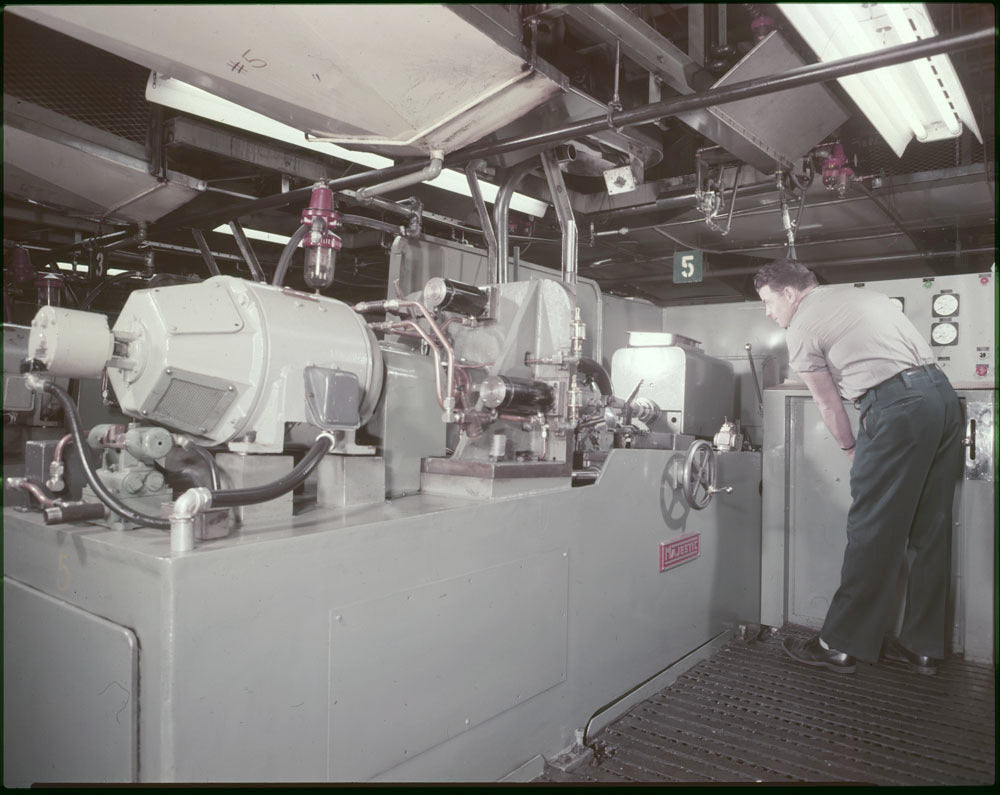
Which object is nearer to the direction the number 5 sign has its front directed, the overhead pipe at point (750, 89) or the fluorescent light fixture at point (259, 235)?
the overhead pipe

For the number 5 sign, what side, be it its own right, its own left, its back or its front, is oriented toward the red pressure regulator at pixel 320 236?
front

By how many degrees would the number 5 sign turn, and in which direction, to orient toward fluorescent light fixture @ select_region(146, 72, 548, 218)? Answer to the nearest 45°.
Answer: approximately 45° to its right

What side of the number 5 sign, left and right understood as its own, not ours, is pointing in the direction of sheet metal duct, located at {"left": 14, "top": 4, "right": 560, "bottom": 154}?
front

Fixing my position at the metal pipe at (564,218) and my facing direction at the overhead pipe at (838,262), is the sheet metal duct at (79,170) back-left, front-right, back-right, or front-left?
back-left

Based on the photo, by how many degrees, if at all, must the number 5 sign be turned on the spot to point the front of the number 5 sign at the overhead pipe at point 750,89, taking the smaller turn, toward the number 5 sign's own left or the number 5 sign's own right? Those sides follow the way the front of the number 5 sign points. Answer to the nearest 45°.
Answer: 0° — it already faces it

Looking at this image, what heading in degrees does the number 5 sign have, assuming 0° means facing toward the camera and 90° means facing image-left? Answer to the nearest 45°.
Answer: approximately 0°

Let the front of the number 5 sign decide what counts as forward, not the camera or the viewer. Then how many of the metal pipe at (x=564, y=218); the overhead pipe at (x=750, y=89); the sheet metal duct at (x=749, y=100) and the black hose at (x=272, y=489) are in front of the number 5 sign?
4

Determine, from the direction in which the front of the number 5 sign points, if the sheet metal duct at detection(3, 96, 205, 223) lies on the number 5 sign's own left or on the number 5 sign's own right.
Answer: on the number 5 sign's own right

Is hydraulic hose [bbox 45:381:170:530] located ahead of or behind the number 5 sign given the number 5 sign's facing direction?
ahead

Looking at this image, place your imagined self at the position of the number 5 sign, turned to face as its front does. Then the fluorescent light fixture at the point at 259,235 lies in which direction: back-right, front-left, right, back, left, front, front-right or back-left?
right
